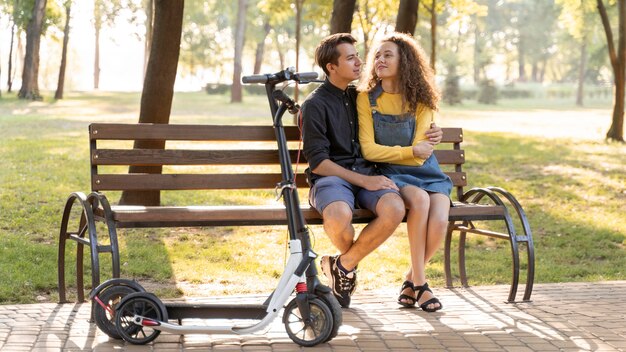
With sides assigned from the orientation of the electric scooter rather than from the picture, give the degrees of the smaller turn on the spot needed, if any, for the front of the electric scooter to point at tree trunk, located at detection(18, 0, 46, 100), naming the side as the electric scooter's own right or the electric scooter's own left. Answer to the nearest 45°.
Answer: approximately 90° to the electric scooter's own left

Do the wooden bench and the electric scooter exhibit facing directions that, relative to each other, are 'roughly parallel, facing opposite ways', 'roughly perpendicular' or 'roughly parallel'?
roughly perpendicular

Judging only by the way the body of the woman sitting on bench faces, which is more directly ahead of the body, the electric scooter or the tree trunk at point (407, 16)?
the electric scooter

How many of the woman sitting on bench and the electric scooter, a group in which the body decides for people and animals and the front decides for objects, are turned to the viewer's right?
1

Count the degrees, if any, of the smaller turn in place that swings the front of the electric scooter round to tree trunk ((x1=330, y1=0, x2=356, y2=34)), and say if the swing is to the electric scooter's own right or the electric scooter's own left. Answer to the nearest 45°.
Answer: approximately 90° to the electric scooter's own left

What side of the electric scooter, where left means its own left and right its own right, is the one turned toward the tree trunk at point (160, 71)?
left

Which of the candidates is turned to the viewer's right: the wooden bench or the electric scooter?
the electric scooter

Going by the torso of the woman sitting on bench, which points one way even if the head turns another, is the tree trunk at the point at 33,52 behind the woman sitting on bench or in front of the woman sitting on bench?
behind

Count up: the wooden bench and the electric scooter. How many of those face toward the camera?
1

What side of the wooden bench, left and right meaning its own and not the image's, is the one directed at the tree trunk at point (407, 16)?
back

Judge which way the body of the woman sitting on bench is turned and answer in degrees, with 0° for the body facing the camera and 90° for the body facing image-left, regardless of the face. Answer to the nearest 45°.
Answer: approximately 0°

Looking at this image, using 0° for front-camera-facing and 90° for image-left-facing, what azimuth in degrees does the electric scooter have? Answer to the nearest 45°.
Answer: approximately 270°
